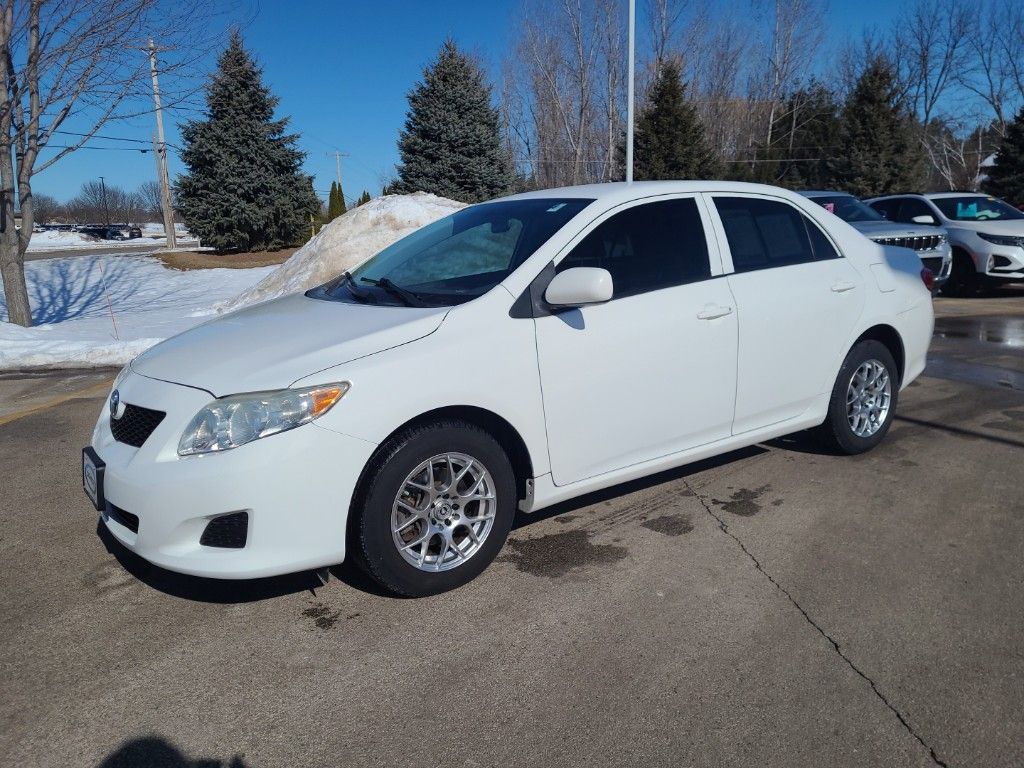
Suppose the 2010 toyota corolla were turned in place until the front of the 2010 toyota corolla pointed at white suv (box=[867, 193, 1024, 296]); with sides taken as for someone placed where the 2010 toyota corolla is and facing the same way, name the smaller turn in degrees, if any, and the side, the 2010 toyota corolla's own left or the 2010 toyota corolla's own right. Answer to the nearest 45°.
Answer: approximately 180°

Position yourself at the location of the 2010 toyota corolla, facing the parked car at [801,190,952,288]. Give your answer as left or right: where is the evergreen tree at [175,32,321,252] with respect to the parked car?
left

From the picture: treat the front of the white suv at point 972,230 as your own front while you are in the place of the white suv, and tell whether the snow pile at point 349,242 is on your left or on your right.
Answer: on your right

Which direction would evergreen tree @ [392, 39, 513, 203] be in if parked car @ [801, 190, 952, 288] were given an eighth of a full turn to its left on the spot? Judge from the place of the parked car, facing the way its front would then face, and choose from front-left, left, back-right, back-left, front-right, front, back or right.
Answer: back-left

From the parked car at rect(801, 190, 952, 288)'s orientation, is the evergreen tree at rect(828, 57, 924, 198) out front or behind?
behind

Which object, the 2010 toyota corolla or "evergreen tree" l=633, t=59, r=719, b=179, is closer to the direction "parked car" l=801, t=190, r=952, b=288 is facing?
the 2010 toyota corolla

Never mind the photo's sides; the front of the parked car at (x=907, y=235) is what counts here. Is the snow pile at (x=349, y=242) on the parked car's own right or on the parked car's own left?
on the parked car's own right

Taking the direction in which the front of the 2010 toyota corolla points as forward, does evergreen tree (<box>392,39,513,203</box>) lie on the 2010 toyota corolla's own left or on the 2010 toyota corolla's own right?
on the 2010 toyota corolla's own right

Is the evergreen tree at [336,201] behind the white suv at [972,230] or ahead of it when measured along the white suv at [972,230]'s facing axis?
behind

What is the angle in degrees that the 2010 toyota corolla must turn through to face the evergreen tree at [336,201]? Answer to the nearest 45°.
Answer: approximately 135° to its right

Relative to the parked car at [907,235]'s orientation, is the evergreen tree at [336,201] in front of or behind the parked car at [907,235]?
behind

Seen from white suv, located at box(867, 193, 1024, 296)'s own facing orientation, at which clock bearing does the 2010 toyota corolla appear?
The 2010 toyota corolla is roughly at 2 o'clock from the white suv.
